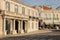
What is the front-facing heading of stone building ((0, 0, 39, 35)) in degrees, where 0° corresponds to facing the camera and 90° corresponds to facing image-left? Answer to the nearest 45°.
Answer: approximately 315°
